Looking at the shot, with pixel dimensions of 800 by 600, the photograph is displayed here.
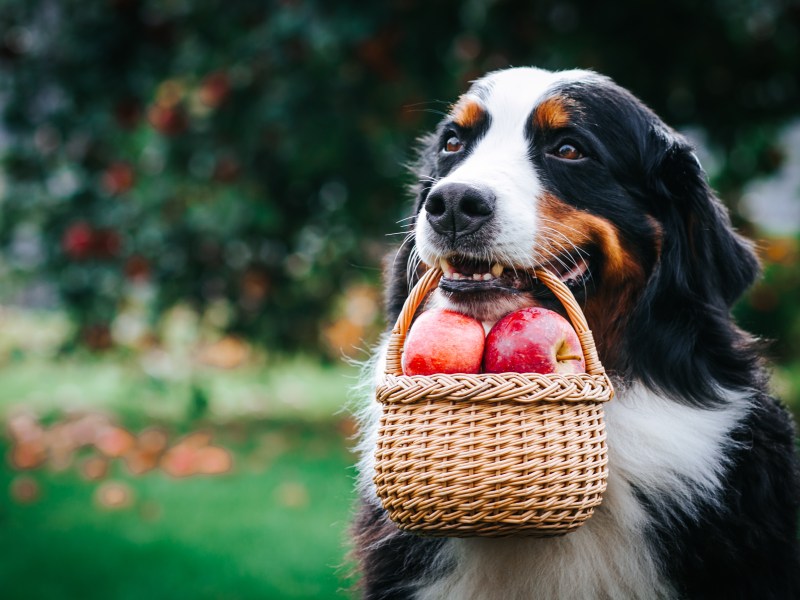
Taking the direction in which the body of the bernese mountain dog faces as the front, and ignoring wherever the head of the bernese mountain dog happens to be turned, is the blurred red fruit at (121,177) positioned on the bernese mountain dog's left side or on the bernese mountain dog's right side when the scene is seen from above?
on the bernese mountain dog's right side

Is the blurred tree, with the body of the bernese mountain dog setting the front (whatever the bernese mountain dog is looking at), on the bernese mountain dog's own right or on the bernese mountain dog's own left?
on the bernese mountain dog's own right

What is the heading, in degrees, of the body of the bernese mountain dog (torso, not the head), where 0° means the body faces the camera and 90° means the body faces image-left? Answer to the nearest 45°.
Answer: approximately 45°

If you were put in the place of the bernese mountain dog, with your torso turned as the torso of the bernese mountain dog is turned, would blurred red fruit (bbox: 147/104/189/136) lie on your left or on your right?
on your right
